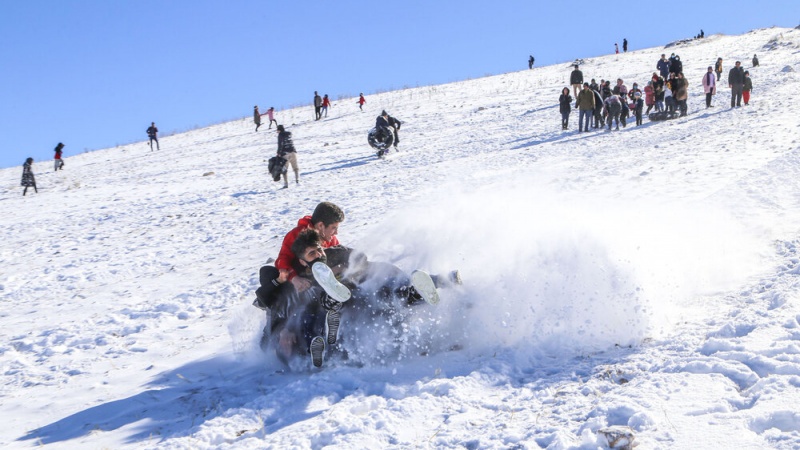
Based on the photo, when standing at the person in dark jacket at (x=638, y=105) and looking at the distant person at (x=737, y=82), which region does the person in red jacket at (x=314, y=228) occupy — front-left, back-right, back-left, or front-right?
back-right

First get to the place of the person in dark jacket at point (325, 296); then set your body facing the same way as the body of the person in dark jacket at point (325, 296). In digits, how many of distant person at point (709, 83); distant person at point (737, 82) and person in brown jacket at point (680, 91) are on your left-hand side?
3

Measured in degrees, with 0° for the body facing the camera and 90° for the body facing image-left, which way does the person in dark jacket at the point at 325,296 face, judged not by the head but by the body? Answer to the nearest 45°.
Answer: approximately 315°

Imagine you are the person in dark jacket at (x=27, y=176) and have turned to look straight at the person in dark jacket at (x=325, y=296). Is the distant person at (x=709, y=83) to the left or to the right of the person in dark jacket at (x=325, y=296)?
left

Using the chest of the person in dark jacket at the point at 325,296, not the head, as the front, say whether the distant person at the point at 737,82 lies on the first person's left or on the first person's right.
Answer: on the first person's left

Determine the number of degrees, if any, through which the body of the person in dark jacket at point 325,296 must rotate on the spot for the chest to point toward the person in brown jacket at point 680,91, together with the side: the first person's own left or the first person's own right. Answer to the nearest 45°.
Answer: approximately 90° to the first person's own left

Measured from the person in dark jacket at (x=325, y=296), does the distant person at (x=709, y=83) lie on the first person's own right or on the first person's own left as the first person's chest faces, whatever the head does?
on the first person's own left

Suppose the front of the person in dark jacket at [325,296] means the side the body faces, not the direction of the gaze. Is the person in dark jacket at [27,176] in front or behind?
behind
